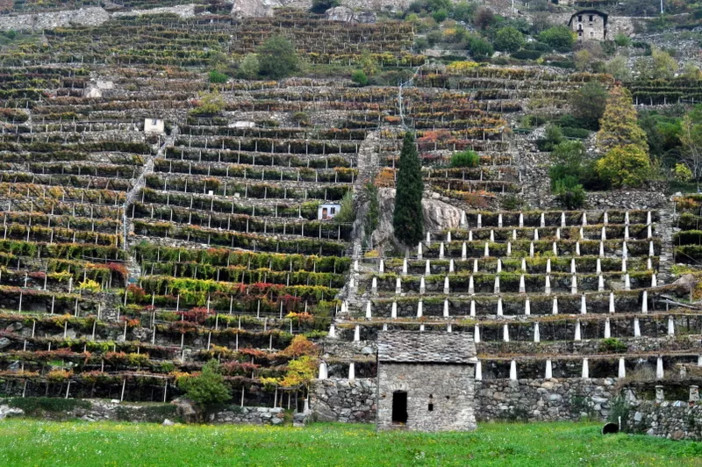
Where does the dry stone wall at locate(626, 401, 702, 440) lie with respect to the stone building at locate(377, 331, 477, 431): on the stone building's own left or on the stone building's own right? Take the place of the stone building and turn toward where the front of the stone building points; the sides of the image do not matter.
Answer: on the stone building's own left

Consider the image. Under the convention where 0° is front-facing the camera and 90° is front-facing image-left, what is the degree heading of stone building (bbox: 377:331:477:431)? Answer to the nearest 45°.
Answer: approximately 0°

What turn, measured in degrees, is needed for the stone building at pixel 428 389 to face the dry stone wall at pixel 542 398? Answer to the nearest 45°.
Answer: approximately 135° to its left
